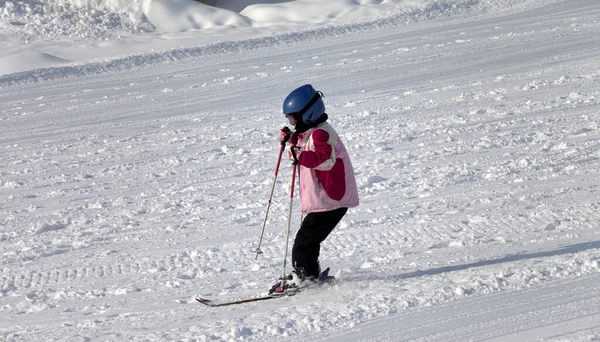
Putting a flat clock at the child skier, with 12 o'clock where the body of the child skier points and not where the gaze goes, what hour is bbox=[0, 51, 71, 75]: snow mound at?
The snow mound is roughly at 2 o'clock from the child skier.

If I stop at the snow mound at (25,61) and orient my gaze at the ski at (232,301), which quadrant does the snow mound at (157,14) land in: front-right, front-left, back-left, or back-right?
back-left

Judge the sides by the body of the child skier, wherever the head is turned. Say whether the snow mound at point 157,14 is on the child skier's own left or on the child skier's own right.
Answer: on the child skier's own right

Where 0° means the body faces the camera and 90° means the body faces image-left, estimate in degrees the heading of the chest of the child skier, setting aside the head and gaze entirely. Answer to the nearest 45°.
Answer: approximately 90°

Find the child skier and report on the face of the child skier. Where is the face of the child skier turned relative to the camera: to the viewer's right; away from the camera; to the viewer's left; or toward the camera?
to the viewer's left

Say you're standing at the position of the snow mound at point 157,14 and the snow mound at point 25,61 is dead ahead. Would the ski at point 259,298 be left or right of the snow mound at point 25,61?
left
